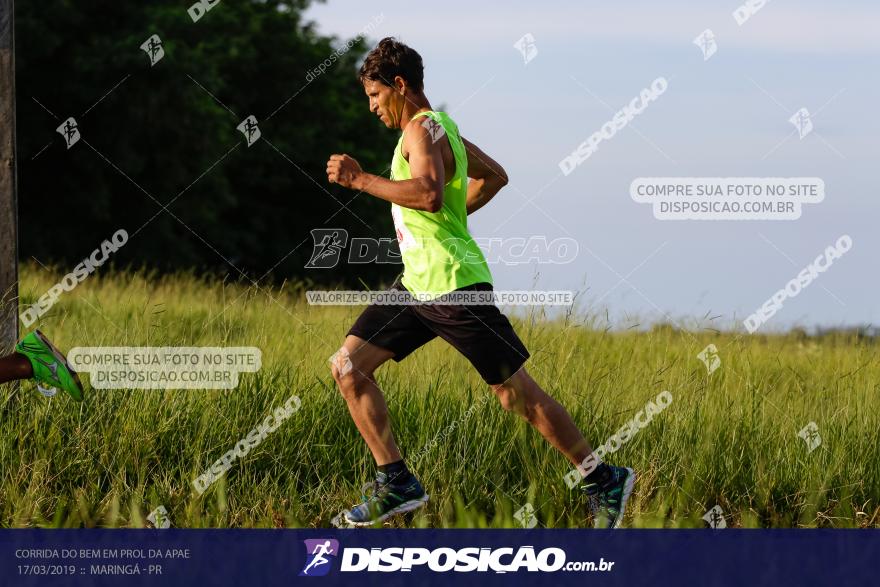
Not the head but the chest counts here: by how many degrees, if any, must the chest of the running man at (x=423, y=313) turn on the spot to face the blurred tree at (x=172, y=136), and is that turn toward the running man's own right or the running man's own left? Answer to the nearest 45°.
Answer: approximately 90° to the running man's own right

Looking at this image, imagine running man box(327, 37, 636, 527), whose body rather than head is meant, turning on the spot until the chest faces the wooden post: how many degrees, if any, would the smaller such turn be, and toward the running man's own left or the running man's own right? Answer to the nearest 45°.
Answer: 0° — they already face it

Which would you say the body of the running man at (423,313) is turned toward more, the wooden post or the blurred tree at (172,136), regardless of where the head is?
the wooden post

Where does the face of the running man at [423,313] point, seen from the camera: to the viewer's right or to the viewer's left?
to the viewer's left

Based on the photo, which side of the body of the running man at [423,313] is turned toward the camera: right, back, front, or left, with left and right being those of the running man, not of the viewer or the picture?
left
